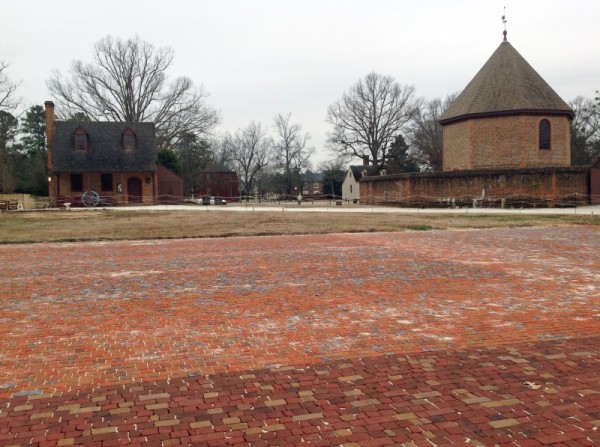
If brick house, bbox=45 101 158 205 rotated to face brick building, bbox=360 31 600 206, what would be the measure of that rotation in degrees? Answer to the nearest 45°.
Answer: approximately 45° to its left

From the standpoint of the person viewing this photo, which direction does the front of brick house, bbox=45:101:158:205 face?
facing the viewer

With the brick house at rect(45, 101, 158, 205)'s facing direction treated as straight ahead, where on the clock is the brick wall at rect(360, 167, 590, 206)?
The brick wall is roughly at 10 o'clock from the brick house.
